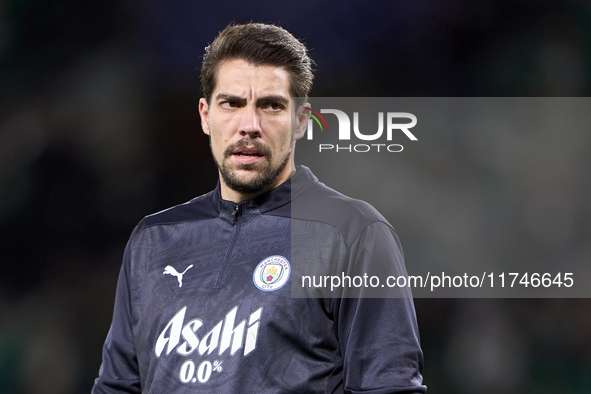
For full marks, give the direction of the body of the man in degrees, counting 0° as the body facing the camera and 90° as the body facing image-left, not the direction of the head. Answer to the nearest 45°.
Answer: approximately 45°
